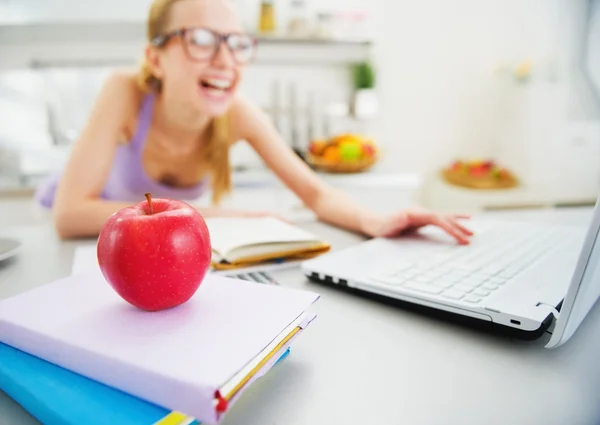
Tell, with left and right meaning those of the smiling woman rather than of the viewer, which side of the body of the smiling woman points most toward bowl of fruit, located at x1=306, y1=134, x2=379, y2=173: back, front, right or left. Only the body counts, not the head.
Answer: left

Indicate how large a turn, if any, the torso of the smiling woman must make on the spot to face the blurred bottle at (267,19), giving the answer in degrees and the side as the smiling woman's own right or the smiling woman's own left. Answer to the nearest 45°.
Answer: approximately 135° to the smiling woman's own left

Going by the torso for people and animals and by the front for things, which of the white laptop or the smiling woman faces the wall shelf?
the white laptop

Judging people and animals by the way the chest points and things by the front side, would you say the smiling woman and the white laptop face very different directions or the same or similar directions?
very different directions

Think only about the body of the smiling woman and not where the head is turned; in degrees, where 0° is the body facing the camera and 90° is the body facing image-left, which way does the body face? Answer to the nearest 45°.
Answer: approximately 315°

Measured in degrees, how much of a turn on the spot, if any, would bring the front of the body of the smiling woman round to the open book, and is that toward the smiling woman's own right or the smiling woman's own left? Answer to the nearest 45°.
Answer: approximately 45° to the smiling woman's own right

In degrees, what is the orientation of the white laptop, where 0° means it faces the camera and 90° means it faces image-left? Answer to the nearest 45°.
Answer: approximately 135°

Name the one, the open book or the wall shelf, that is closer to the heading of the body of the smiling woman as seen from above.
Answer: the open book

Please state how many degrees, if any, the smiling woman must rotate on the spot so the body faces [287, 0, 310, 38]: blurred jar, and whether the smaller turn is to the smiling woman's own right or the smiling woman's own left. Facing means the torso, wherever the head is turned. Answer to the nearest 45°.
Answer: approximately 135° to the smiling woman's own left

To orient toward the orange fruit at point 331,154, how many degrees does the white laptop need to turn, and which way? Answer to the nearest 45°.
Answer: approximately 45° to its right

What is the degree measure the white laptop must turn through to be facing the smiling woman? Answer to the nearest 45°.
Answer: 0° — it already faces them
